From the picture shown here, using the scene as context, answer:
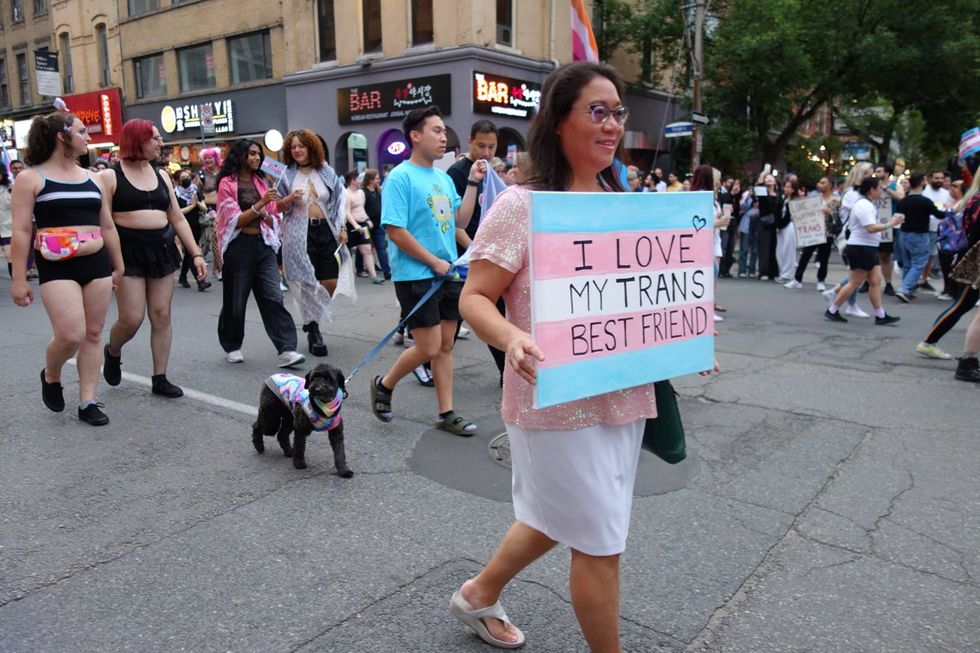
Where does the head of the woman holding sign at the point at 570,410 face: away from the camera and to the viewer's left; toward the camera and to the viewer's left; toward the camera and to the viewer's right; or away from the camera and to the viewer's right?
toward the camera and to the viewer's right

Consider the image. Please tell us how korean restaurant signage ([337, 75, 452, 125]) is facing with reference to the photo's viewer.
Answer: facing the viewer and to the left of the viewer

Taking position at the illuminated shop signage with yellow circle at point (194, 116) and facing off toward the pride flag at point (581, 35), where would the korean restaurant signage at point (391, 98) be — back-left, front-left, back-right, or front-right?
front-left

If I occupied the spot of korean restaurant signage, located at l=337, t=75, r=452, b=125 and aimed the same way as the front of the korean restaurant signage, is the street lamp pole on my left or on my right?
on my left

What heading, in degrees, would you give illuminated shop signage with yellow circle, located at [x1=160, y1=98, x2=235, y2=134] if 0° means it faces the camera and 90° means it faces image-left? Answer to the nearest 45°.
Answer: approximately 45°

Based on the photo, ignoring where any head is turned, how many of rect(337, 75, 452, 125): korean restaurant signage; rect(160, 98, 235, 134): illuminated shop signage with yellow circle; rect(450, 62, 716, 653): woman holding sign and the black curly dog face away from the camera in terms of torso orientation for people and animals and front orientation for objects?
0

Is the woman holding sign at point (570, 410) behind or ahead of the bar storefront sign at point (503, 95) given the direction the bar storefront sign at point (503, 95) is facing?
ahead

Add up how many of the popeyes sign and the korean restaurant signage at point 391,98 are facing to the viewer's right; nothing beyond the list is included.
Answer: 0

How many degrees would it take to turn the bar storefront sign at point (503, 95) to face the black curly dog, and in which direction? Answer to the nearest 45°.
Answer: approximately 45° to its right

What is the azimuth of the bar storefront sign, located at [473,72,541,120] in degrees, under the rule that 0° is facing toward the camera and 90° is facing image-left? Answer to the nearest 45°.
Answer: approximately 315°

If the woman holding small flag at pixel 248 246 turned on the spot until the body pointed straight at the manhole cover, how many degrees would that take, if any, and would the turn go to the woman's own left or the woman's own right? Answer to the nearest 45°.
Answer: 0° — they already face it

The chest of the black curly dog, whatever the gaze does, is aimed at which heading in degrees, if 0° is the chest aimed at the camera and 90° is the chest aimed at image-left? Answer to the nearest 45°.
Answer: approximately 315°
